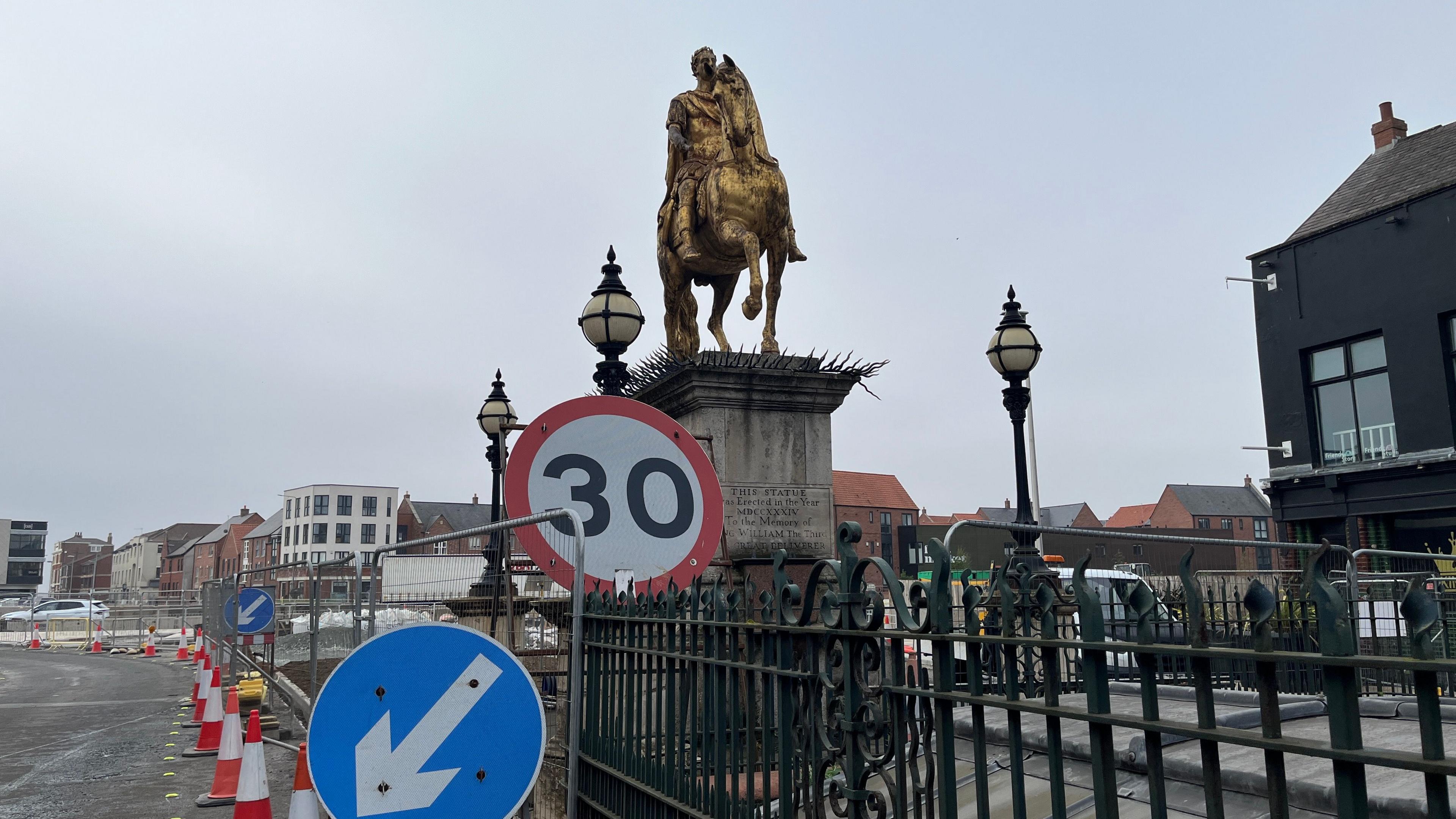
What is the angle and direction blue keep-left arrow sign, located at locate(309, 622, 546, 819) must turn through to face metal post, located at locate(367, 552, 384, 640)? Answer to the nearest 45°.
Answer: approximately 180°

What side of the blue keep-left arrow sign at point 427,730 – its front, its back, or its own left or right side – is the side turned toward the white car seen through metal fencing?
back

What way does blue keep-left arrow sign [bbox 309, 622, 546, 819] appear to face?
toward the camera

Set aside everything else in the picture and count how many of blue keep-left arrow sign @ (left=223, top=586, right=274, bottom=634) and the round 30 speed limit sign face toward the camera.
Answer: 2

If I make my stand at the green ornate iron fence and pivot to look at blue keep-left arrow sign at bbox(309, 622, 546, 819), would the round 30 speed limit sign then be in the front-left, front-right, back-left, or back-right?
front-right

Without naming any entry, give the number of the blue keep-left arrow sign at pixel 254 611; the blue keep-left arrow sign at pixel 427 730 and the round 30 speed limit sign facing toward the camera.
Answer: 3

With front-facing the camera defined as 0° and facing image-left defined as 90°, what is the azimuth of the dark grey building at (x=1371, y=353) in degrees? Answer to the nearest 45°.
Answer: approximately 45°

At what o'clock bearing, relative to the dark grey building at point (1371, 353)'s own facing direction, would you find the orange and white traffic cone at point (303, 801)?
The orange and white traffic cone is roughly at 11 o'clock from the dark grey building.

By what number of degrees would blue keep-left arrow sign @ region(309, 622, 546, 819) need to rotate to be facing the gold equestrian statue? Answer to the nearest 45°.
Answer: approximately 135° to its left

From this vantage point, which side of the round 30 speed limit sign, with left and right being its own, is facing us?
front

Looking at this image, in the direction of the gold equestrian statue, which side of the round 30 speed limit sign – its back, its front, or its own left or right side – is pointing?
back

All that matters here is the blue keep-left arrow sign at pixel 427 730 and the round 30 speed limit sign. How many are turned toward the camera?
2

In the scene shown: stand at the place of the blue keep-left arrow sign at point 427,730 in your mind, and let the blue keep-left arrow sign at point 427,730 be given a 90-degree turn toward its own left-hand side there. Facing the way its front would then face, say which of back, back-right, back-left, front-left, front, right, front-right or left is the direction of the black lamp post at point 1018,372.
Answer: front-left

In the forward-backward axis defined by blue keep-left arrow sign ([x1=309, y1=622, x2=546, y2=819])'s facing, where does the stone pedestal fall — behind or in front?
behind

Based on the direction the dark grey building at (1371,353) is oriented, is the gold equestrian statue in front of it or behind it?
in front

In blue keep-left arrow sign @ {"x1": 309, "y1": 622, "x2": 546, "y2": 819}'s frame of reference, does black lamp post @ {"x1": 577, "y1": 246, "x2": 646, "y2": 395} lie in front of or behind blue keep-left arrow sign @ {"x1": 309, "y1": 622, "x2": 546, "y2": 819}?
behind

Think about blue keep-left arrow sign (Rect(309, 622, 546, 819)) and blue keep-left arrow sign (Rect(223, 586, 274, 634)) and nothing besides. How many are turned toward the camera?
2

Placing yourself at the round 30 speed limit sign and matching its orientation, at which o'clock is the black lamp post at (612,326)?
The black lamp post is roughly at 6 o'clock from the round 30 speed limit sign.

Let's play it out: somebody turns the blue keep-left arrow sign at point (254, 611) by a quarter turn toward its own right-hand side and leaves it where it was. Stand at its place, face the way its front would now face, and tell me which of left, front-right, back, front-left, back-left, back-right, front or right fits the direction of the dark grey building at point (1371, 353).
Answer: back
